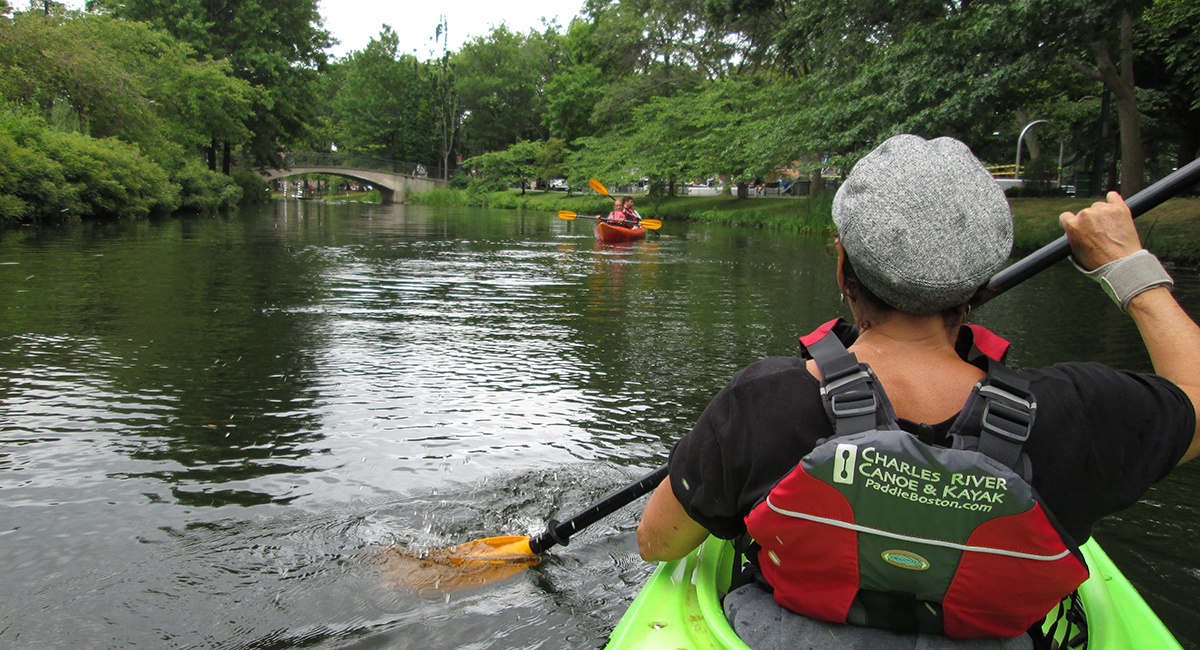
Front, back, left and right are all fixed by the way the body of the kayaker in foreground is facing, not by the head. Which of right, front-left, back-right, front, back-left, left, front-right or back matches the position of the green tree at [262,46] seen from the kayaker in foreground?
front-left

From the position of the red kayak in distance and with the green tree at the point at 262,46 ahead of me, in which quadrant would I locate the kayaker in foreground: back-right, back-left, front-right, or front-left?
back-left

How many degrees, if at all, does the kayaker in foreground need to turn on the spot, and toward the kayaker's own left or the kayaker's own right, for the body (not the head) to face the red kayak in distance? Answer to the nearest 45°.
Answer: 0° — they already face it

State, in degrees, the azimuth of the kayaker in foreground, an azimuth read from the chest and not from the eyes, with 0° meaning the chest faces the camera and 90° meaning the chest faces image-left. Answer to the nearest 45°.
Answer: approximately 180°

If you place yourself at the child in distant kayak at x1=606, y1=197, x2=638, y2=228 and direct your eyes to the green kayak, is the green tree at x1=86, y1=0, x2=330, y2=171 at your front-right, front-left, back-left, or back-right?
back-right

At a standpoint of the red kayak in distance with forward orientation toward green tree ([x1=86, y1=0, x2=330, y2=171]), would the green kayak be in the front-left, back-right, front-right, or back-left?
back-left

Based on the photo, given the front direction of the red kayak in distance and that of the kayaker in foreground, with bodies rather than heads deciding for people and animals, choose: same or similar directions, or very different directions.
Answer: very different directions

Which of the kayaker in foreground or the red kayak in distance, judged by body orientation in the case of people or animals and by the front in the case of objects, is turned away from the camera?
the kayaker in foreground

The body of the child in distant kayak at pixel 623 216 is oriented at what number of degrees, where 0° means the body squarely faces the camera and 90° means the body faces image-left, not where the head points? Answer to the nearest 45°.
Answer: approximately 45°

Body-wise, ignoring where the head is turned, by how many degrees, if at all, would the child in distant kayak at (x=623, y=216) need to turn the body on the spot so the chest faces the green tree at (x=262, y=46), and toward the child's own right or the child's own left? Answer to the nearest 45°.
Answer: approximately 90° to the child's own right

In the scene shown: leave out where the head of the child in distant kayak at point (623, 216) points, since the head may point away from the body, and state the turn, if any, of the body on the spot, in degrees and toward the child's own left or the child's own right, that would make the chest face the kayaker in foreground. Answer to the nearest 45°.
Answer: approximately 45° to the child's own left

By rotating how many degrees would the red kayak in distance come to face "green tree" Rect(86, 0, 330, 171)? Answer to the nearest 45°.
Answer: approximately 90° to its right
